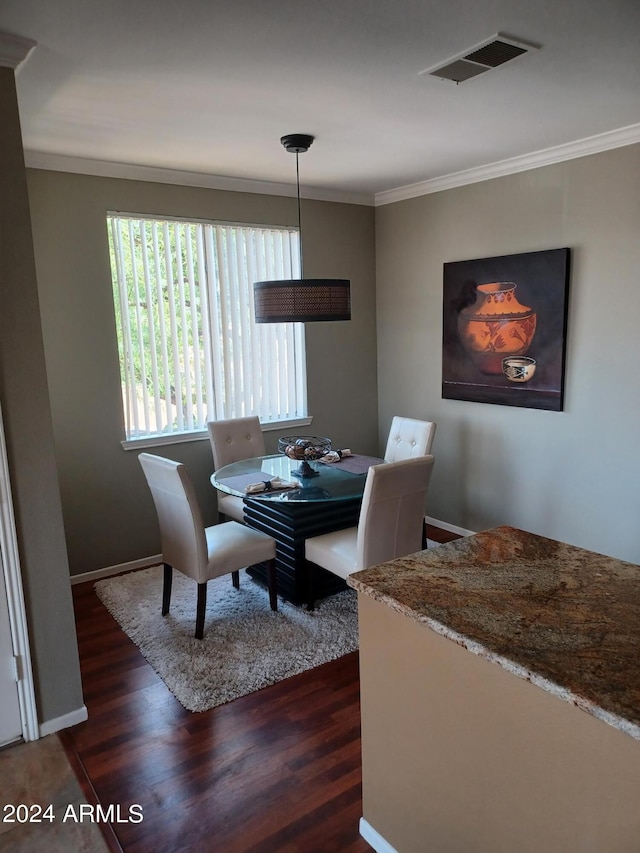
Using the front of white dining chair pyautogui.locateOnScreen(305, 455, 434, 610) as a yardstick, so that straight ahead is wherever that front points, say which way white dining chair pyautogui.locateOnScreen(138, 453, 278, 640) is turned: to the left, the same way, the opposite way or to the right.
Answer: to the right

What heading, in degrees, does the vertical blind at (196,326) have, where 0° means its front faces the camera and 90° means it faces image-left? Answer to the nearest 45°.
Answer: approximately 0°

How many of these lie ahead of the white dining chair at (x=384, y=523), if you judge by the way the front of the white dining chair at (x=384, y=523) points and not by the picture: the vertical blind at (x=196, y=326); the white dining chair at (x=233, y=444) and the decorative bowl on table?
3

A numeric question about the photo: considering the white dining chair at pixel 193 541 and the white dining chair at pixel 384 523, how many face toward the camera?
0

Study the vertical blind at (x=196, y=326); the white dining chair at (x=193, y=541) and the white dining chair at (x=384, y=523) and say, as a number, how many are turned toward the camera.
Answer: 1

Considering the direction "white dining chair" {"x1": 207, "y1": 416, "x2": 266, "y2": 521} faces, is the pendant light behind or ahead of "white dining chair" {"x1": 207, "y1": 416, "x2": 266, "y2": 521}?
ahead

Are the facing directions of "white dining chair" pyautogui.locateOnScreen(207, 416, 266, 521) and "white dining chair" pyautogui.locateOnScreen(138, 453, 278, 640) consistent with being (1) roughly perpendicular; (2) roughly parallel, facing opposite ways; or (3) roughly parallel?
roughly perpendicular

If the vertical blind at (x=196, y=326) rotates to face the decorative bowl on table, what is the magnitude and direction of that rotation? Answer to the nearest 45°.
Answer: approximately 45° to its left

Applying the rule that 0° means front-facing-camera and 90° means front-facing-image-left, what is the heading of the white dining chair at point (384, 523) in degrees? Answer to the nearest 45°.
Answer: approximately 135°

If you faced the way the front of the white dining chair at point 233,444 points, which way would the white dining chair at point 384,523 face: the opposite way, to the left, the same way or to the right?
the opposite way

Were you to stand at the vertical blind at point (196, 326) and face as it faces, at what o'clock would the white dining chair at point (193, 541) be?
The white dining chair is roughly at 12 o'clock from the vertical blind.

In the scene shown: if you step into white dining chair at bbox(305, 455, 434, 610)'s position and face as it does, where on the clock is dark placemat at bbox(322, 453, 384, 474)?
The dark placemat is roughly at 1 o'clock from the white dining chair.
